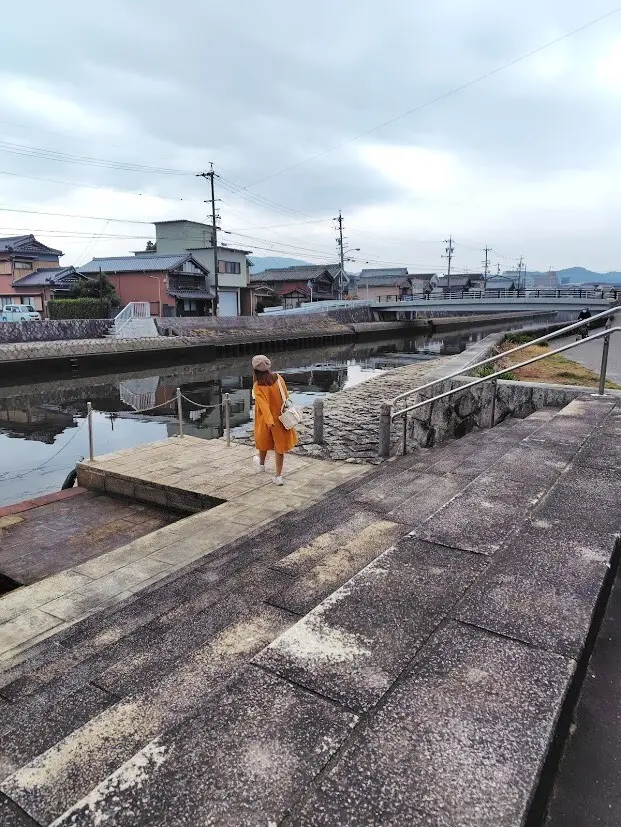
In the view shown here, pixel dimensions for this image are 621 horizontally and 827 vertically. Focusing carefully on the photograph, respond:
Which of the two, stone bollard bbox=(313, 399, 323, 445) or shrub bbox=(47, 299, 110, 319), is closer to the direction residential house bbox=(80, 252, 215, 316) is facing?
the stone bollard

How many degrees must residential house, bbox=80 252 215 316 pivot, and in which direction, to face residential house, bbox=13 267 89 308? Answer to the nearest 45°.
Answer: approximately 135° to its right

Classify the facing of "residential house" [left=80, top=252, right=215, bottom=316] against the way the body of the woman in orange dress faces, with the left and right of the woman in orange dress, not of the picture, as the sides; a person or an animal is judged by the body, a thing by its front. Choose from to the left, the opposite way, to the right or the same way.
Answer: the opposite way

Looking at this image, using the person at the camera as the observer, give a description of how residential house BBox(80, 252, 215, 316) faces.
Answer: facing the viewer and to the right of the viewer

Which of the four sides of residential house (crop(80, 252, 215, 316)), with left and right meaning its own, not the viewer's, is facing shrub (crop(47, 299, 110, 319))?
right

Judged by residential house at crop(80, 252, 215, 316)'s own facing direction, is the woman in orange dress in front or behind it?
in front

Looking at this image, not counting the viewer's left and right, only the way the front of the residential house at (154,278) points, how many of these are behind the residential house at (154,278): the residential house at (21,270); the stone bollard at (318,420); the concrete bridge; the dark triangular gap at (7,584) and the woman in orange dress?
1

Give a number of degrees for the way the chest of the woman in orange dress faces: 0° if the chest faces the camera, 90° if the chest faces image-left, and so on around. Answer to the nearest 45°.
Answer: approximately 135°

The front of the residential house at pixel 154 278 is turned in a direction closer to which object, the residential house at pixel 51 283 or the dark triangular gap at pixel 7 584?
the dark triangular gap

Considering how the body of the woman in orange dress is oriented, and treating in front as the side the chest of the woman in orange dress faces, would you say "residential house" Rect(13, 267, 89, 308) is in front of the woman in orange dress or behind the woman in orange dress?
in front
